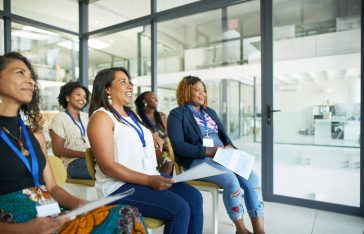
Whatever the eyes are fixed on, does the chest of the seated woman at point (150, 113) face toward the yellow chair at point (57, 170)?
no

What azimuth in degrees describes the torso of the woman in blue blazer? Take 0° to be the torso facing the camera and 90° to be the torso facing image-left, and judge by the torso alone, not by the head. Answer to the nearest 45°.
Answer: approximately 315°

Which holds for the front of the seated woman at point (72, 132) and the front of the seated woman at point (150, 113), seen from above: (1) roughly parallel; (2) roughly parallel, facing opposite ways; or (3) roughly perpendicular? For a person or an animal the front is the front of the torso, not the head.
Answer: roughly parallel

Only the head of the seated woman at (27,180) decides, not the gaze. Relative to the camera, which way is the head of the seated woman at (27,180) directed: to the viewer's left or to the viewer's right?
to the viewer's right

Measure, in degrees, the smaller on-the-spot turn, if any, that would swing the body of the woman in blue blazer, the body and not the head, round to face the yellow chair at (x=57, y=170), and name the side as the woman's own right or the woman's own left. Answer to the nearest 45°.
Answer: approximately 90° to the woman's own right

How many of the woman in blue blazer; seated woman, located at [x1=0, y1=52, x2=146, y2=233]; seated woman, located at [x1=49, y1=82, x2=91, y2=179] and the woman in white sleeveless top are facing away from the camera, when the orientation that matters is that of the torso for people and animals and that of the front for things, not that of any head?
0

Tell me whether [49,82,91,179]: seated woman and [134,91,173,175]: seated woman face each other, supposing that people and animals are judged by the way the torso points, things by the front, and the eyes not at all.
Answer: no

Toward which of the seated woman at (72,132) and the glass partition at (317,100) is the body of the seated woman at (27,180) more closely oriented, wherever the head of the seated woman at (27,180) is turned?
the glass partition

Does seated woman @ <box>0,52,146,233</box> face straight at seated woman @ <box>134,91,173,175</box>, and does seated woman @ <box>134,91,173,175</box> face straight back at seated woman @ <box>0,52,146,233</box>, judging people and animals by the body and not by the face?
no

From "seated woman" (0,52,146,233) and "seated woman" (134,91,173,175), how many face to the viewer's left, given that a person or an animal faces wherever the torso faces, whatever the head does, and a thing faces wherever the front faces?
0

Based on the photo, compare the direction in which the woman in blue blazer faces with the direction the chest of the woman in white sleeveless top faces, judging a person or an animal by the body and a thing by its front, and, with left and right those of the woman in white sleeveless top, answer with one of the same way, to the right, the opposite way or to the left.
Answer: the same way

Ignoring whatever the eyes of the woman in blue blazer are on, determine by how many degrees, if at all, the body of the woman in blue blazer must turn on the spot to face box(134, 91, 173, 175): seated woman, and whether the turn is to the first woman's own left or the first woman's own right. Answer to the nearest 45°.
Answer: approximately 180°

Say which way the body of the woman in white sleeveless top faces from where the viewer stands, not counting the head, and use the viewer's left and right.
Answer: facing the viewer and to the right of the viewer

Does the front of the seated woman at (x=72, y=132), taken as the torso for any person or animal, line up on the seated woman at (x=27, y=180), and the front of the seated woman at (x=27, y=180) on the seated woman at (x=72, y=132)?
no
